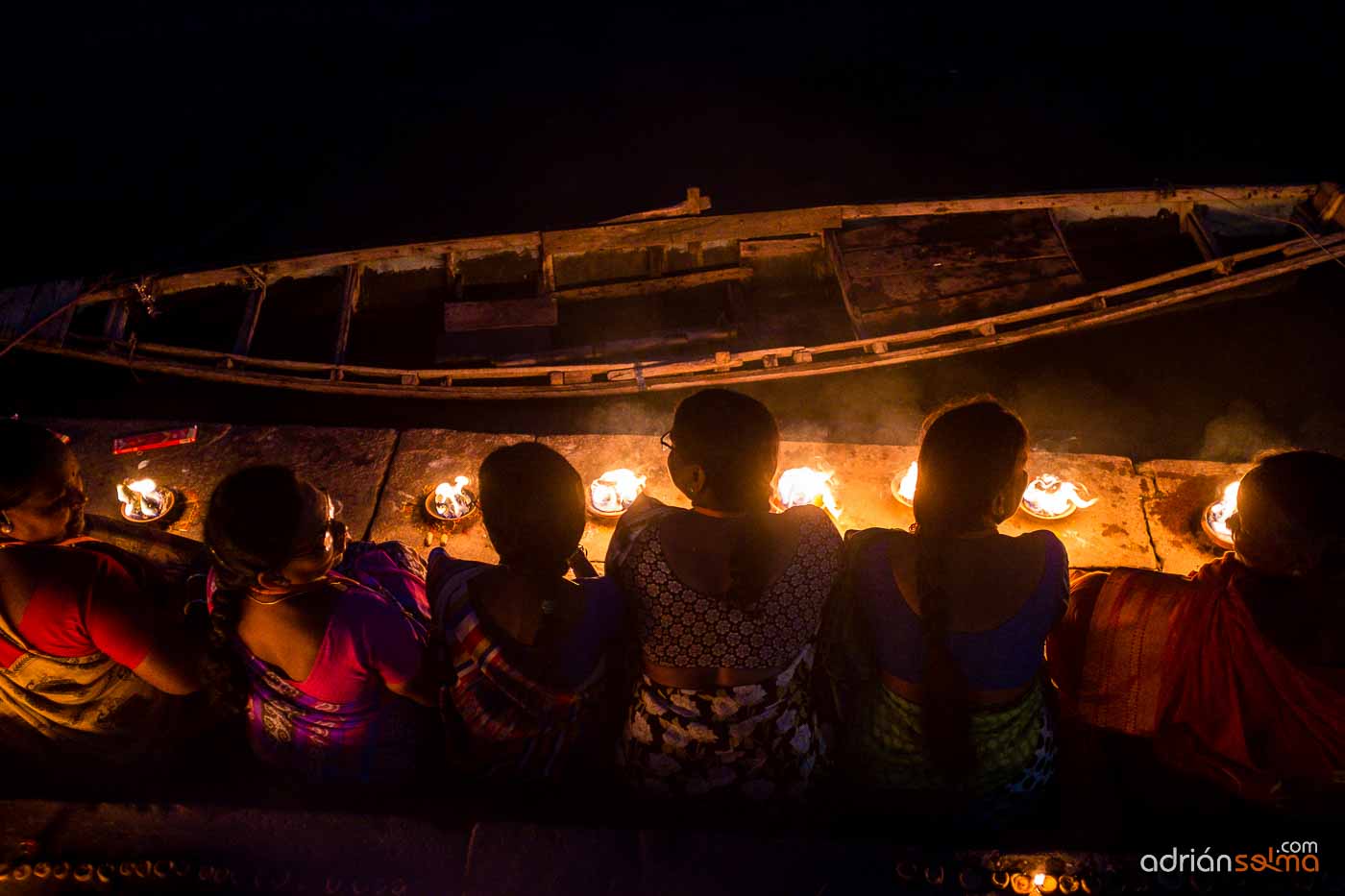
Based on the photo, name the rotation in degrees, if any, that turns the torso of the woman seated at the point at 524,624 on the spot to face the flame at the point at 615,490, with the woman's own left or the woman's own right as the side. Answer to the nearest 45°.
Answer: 0° — they already face it

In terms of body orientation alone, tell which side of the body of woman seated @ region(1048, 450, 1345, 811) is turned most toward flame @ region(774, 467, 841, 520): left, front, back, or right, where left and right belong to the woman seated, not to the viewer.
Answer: left

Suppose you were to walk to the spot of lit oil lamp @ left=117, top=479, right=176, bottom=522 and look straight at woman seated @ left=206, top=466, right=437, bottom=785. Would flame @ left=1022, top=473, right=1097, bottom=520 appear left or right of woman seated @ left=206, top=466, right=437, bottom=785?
left

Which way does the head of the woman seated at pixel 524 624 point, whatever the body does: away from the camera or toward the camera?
away from the camera

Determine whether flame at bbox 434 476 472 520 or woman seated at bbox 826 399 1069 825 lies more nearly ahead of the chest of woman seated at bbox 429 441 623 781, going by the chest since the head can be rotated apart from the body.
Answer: the flame

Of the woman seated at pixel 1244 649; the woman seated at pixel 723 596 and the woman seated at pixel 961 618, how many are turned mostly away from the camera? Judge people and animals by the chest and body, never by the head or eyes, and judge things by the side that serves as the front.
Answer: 3

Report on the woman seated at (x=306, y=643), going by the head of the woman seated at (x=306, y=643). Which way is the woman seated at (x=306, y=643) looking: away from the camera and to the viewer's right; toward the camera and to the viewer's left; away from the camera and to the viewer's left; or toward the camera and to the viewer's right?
away from the camera and to the viewer's right

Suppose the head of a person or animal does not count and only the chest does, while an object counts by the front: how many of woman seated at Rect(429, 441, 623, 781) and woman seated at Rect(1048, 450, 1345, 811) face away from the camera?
2

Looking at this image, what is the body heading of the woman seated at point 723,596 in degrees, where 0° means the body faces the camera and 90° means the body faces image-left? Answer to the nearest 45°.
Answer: approximately 180°

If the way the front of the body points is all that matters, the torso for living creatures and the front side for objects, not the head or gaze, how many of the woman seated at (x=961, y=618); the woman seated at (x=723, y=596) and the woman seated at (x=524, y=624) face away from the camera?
3

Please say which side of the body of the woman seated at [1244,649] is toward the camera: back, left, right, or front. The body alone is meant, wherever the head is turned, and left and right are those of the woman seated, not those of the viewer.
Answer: back

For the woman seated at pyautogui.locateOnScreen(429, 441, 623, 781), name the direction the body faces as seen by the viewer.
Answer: away from the camera

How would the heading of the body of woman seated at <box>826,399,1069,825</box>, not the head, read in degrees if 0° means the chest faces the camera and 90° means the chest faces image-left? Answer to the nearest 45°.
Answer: approximately 180°

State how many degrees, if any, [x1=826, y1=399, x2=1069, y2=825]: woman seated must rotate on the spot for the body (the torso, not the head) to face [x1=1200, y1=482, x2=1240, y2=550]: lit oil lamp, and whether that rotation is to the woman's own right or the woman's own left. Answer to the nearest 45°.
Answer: approximately 45° to the woman's own right
